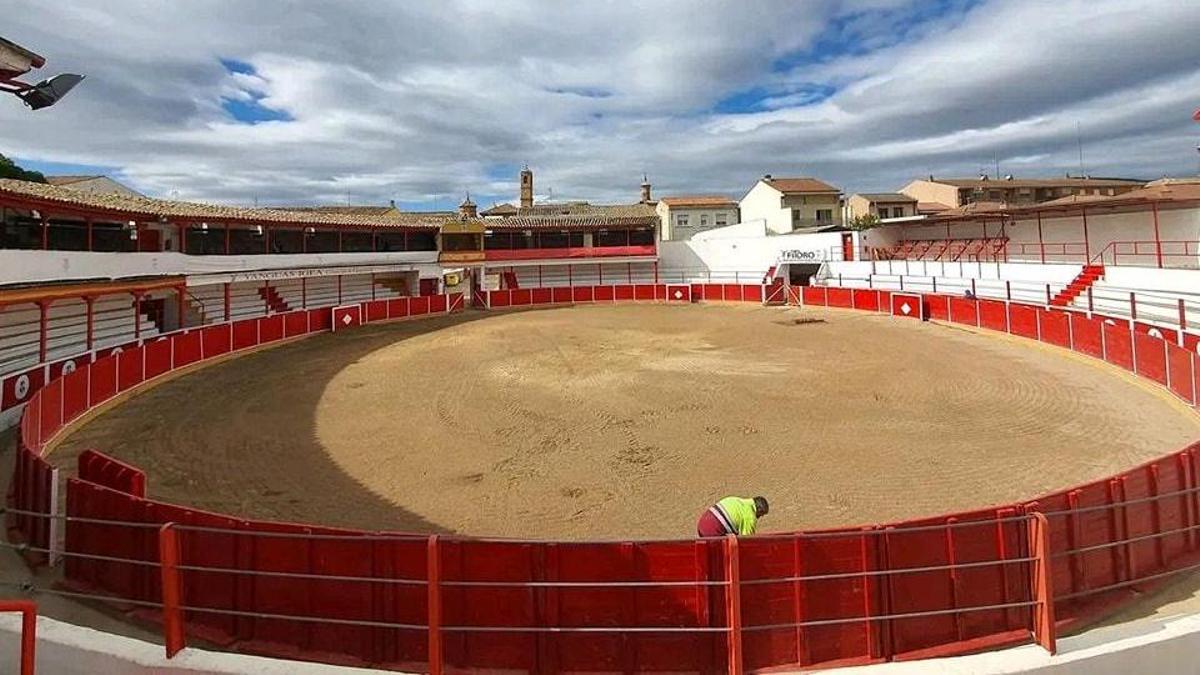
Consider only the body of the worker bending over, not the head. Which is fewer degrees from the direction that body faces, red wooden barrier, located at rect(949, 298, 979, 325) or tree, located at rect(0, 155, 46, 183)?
the red wooden barrier

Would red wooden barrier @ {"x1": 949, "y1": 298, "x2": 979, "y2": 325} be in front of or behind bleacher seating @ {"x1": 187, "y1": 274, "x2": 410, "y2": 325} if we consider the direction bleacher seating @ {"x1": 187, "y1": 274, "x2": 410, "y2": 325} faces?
in front

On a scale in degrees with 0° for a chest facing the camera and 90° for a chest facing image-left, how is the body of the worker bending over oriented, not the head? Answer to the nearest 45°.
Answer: approximately 270°

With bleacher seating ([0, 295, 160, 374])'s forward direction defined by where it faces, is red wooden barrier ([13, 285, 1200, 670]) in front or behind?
in front

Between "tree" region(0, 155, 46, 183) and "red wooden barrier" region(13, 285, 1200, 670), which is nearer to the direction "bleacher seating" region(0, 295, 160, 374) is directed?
the red wooden barrier

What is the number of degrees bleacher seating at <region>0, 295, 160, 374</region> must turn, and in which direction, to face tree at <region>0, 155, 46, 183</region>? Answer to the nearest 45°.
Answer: approximately 135° to its left

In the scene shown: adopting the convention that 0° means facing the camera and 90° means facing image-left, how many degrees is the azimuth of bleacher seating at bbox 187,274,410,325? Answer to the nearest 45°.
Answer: approximately 315°
